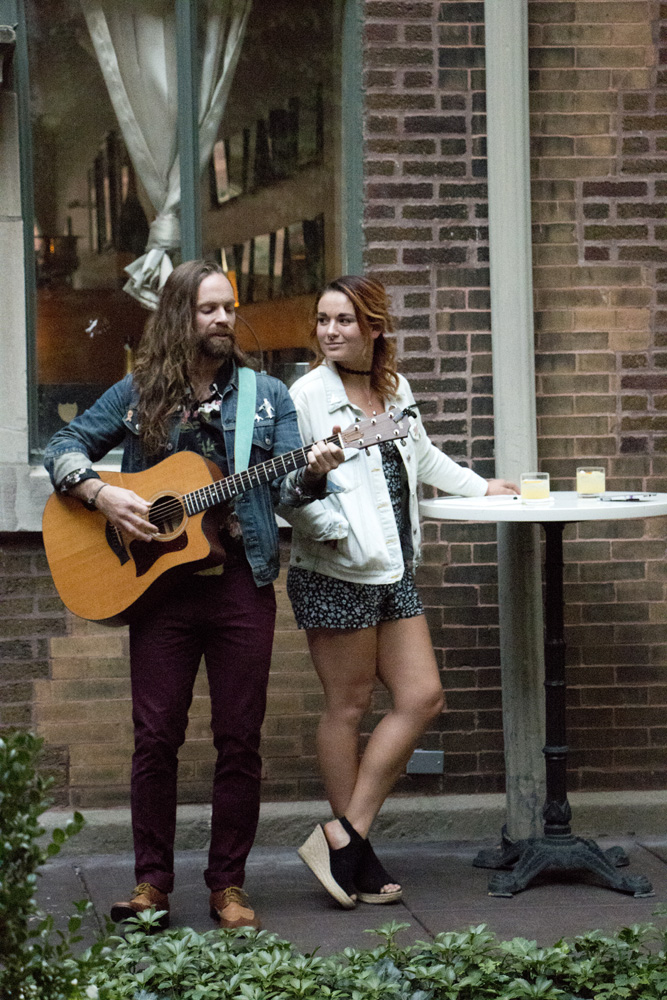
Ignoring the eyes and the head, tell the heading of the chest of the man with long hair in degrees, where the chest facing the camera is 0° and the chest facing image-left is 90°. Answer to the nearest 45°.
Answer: approximately 0°

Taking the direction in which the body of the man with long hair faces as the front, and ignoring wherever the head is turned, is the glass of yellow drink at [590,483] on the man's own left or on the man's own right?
on the man's own left

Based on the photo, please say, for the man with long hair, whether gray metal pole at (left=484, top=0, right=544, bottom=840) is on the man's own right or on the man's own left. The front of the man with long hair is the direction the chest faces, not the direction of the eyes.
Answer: on the man's own left

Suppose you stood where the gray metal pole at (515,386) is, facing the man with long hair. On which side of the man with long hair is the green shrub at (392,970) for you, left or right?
left

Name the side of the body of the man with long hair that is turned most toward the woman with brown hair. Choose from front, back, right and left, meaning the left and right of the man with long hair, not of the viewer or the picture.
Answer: left
